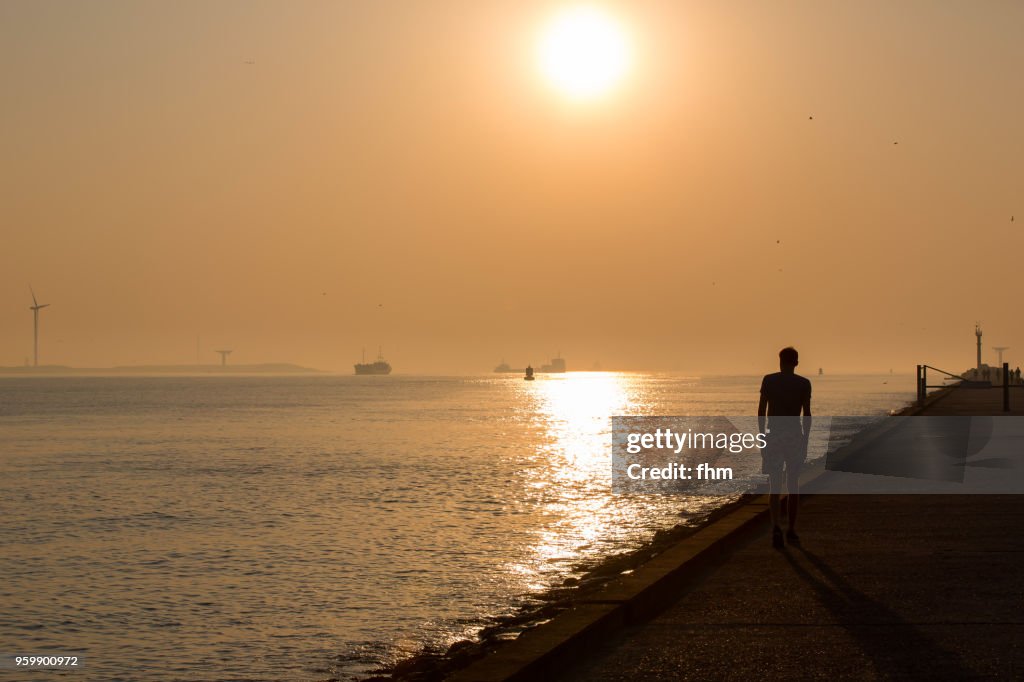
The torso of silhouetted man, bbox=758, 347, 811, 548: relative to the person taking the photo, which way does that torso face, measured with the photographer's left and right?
facing away from the viewer
